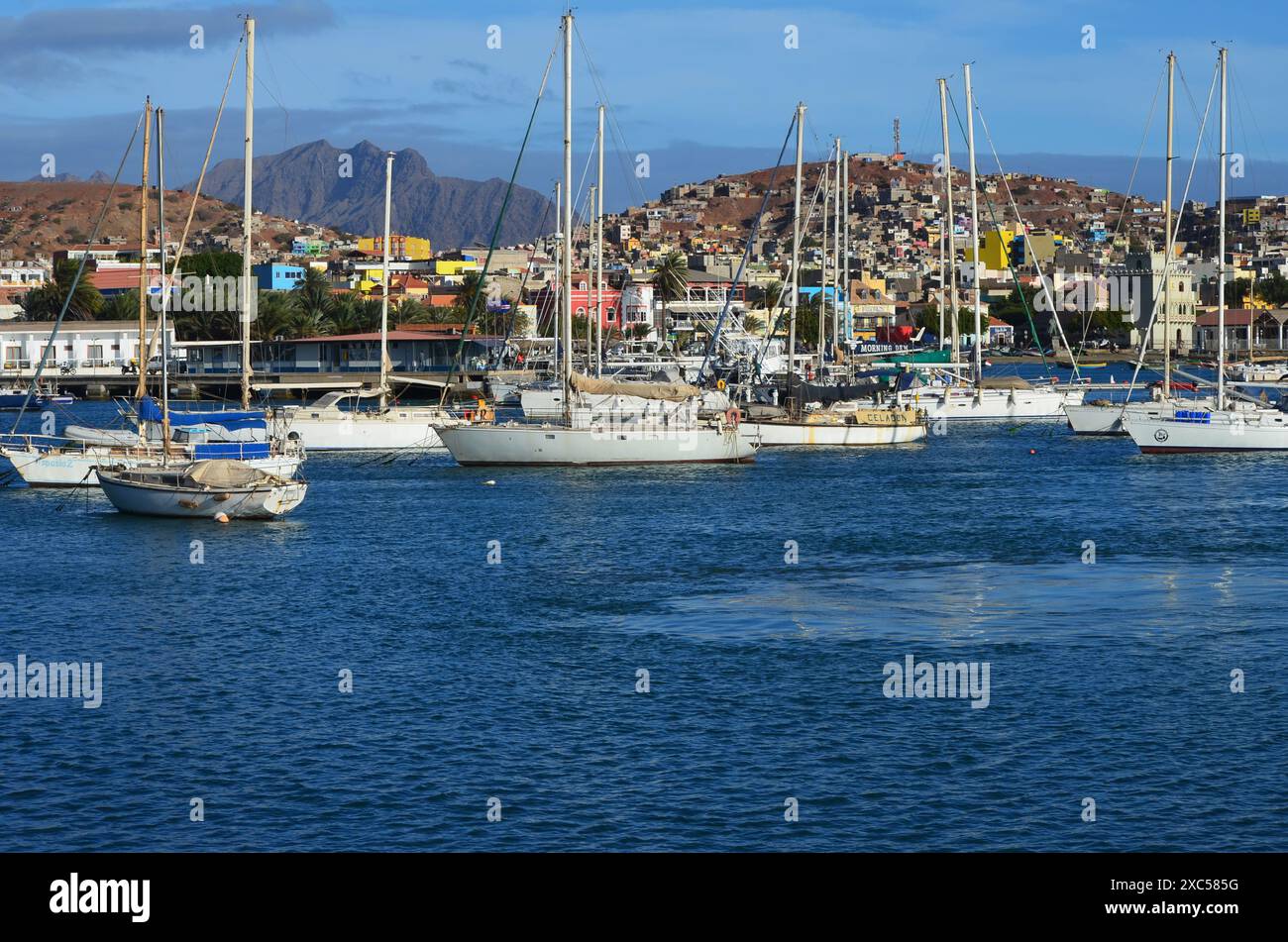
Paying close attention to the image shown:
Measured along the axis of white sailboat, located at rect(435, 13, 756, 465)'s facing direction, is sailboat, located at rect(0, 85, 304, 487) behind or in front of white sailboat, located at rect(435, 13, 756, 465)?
in front

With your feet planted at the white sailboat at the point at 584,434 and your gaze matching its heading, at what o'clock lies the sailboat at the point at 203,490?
The sailboat is roughly at 10 o'clock from the white sailboat.

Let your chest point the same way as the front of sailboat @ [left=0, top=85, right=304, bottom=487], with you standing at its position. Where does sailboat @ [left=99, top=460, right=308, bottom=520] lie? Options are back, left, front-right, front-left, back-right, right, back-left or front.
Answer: left

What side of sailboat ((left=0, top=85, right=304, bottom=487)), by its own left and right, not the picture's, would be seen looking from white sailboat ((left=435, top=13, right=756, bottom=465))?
back

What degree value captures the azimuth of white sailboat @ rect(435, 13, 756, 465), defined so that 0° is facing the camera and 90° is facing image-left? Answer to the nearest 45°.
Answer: approximately 90°

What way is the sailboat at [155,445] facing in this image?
to the viewer's left

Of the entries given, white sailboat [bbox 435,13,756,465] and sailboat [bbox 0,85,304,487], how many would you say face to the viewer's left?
2
